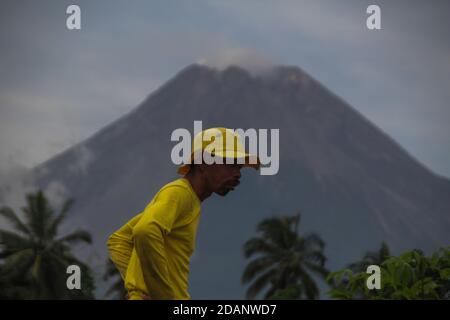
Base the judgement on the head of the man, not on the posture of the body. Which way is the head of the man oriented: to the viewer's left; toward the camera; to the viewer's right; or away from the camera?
to the viewer's right

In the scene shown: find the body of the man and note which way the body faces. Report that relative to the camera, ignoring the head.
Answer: to the viewer's right
